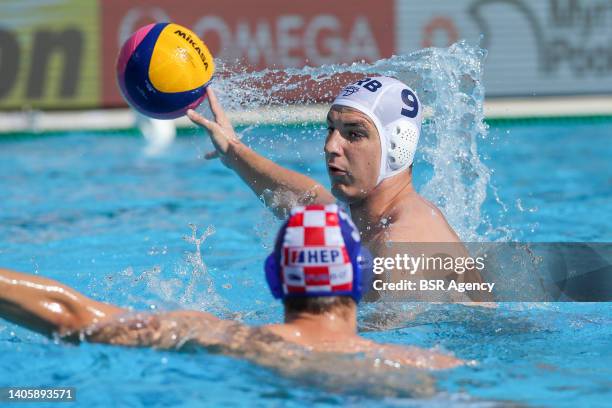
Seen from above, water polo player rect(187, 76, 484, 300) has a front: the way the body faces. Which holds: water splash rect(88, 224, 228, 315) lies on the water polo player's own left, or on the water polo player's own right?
on the water polo player's own right

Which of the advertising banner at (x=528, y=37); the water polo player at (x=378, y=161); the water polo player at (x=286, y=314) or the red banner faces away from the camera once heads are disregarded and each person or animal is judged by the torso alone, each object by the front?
the water polo player at (x=286, y=314)

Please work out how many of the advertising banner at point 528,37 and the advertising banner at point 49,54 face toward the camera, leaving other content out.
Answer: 2

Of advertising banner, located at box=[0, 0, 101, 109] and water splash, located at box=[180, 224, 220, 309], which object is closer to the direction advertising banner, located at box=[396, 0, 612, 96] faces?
the water splash

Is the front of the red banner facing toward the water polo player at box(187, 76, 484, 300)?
yes

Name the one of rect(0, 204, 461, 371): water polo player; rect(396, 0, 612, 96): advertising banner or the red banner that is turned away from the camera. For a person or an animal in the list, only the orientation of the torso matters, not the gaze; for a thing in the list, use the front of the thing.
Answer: the water polo player

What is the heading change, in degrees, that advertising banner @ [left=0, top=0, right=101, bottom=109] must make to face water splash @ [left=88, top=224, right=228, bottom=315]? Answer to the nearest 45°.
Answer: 0° — it already faces it

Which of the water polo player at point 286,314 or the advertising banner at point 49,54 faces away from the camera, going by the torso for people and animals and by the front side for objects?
the water polo player

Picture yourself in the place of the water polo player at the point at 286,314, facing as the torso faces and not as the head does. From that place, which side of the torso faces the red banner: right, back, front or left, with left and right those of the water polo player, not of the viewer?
front

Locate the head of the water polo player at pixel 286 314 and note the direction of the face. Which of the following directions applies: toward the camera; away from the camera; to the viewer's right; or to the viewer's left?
away from the camera

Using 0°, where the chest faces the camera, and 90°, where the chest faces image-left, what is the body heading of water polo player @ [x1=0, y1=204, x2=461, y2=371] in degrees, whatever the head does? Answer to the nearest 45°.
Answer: approximately 180°

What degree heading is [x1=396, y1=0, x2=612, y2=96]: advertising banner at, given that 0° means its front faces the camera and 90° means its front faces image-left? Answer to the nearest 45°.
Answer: approximately 0°

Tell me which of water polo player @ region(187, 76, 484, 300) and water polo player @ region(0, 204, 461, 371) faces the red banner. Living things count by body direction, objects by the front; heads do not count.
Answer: water polo player @ region(0, 204, 461, 371)

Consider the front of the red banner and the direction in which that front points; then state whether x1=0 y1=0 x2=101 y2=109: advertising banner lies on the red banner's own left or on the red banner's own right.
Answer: on the red banner's own right

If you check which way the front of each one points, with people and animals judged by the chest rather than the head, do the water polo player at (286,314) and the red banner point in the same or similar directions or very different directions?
very different directions
